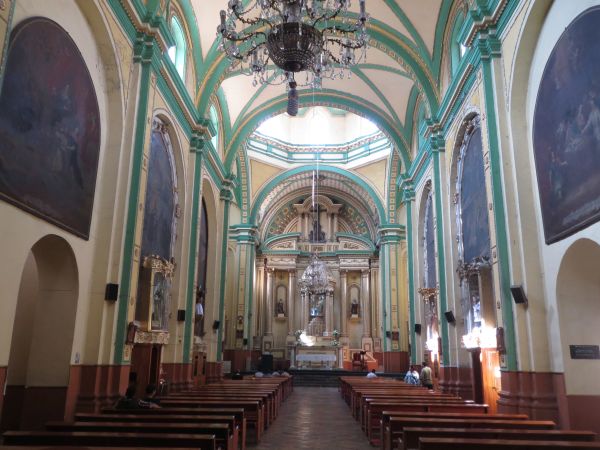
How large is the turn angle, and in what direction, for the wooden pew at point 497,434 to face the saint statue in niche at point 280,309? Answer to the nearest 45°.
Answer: approximately 45° to its left

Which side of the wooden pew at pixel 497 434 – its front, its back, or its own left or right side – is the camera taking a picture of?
back

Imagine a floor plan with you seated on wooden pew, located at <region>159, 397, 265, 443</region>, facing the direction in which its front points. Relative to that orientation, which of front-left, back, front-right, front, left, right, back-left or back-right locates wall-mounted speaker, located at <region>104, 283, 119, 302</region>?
left

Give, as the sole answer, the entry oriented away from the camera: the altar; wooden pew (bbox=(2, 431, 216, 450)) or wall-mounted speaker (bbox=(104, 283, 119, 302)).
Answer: the wooden pew

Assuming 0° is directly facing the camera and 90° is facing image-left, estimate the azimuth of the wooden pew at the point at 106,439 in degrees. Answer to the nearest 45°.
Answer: approximately 180°

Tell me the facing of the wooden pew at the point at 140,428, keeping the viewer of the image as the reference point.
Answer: facing away from the viewer

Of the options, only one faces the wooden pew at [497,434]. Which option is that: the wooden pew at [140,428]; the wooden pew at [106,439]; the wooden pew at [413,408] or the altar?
the altar

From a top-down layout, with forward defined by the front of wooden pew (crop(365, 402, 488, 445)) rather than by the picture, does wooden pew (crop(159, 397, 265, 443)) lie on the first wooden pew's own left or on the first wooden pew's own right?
on the first wooden pew's own left

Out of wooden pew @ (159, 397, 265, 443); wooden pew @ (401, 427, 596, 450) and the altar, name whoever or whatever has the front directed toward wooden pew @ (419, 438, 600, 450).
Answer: the altar

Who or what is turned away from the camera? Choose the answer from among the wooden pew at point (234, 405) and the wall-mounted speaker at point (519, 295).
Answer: the wooden pew

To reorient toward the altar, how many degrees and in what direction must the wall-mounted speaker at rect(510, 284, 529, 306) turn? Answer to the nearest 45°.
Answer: approximately 90° to its right

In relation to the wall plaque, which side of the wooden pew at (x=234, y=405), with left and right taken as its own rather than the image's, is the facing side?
right
